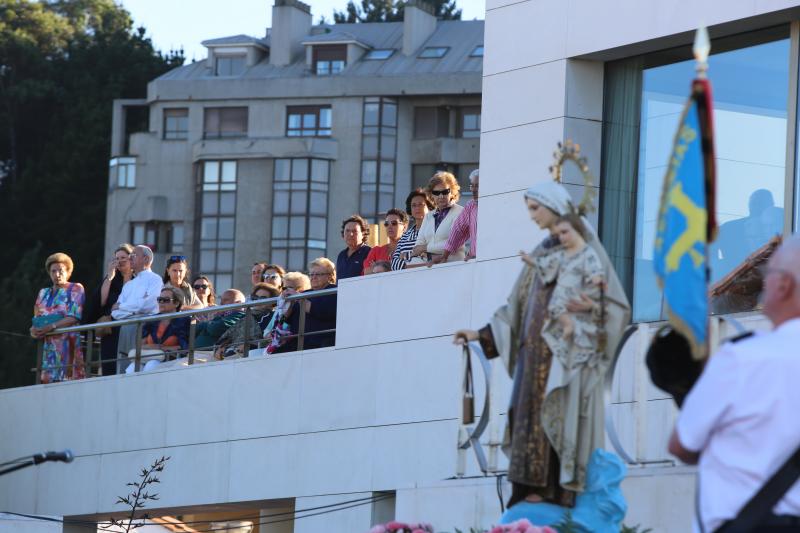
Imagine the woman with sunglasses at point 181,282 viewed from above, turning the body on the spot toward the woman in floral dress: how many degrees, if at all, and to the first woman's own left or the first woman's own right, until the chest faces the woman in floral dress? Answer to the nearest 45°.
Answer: approximately 135° to the first woman's own right

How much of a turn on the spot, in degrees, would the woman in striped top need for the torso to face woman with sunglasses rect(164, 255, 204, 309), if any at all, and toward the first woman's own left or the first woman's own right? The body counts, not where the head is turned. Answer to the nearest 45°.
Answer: approximately 135° to the first woman's own right

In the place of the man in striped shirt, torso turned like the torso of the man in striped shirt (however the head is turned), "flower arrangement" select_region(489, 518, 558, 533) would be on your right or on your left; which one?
on your left
